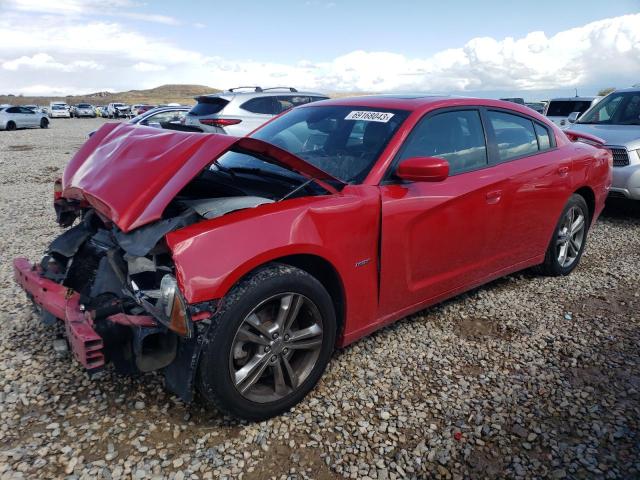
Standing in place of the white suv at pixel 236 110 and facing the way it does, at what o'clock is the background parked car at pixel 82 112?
The background parked car is roughly at 10 o'clock from the white suv.

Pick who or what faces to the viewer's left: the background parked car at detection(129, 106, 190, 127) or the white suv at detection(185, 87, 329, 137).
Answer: the background parked car

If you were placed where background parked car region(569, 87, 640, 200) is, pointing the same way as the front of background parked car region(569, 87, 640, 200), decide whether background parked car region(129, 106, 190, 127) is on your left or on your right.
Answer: on your right

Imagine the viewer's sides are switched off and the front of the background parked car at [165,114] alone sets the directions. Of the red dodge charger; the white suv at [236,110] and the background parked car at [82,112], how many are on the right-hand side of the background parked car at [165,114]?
1

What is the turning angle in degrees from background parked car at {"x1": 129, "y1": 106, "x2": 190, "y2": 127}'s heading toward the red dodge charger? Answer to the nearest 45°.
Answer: approximately 90° to its left

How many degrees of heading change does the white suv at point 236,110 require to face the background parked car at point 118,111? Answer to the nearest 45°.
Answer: approximately 45° to its left

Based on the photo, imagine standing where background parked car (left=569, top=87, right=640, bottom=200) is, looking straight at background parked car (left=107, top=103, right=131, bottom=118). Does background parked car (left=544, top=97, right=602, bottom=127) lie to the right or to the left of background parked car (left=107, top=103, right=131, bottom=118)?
right

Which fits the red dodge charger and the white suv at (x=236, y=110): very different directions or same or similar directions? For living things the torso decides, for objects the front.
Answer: very different directions

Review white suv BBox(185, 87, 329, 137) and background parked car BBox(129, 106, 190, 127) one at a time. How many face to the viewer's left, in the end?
1

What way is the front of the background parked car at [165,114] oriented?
to the viewer's left

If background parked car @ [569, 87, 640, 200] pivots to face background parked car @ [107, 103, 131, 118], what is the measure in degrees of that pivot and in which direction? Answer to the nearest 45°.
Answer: approximately 90° to its right
